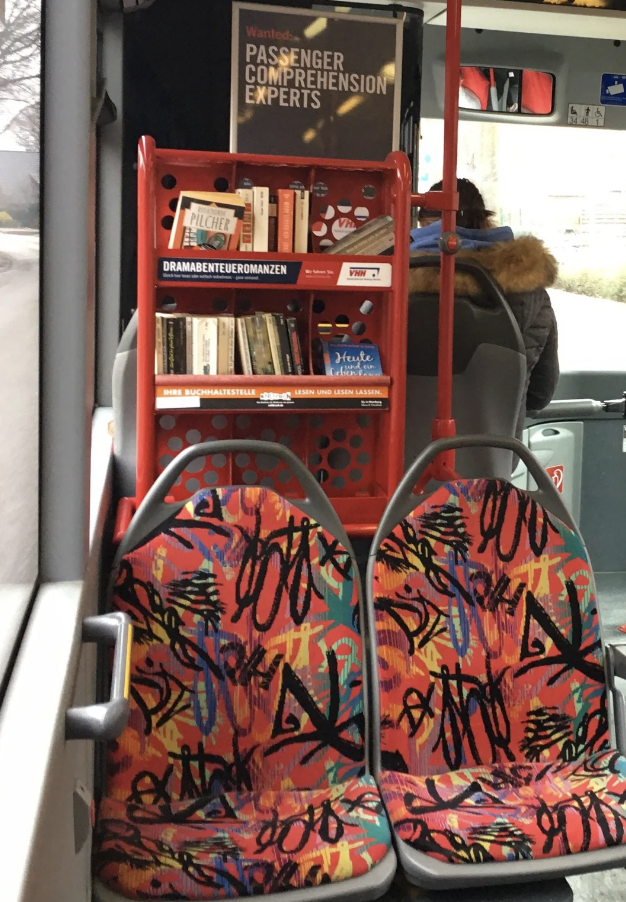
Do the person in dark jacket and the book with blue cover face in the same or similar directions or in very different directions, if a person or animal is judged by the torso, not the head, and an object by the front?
very different directions

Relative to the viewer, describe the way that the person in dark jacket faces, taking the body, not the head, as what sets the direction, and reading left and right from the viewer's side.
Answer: facing away from the viewer

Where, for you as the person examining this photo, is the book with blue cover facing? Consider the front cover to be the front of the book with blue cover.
facing the viewer

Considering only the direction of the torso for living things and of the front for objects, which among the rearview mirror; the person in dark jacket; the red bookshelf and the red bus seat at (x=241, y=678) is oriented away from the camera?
the person in dark jacket

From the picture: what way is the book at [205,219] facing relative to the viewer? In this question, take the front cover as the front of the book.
toward the camera

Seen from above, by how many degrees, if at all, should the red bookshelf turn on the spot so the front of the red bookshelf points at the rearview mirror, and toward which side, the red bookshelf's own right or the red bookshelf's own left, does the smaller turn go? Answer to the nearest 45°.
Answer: approximately 135° to the red bookshelf's own left

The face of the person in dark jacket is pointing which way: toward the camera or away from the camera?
away from the camera

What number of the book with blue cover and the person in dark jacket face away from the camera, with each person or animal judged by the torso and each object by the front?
1

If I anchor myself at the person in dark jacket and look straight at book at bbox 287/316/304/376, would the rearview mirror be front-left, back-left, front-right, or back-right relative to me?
back-right
